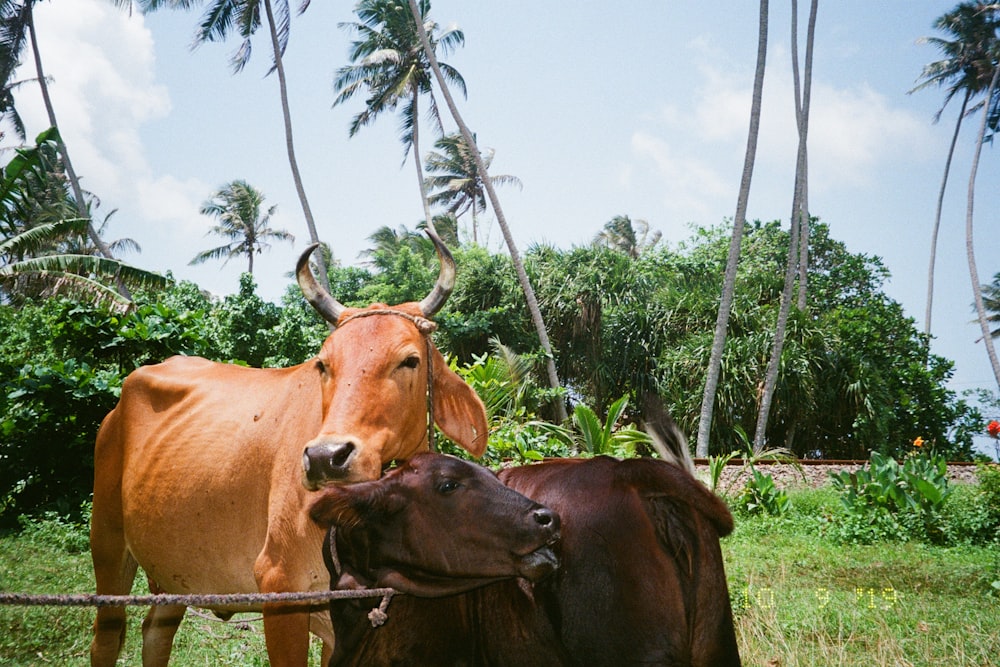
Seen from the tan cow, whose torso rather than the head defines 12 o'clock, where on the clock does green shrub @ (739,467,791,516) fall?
The green shrub is roughly at 9 o'clock from the tan cow.

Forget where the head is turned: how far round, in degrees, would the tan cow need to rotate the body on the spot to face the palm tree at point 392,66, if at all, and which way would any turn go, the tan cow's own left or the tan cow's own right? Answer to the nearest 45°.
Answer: approximately 135° to the tan cow's own left

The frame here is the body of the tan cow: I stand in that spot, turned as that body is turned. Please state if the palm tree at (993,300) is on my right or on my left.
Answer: on my left

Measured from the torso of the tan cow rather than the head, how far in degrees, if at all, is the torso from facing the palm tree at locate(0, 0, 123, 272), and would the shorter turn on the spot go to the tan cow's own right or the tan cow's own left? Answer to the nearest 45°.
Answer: approximately 135° to the tan cow's own left

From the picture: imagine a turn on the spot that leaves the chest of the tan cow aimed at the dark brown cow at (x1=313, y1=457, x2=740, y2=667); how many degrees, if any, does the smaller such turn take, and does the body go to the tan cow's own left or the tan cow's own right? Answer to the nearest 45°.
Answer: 0° — it already faces it

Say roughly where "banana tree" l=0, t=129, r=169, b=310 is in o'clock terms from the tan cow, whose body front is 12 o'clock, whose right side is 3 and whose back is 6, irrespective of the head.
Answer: The banana tree is roughly at 7 o'clock from the tan cow.

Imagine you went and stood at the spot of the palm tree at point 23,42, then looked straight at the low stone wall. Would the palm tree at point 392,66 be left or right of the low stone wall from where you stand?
left

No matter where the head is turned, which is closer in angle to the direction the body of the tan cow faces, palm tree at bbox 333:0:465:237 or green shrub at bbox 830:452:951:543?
the green shrub

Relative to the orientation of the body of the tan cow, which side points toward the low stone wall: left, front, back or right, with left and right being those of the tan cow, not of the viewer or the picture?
left

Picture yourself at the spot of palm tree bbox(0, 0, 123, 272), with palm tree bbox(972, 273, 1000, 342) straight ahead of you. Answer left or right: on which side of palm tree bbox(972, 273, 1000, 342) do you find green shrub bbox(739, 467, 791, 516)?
right

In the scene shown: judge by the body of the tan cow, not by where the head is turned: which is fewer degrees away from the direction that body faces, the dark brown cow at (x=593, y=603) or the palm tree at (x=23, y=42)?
the dark brown cow
